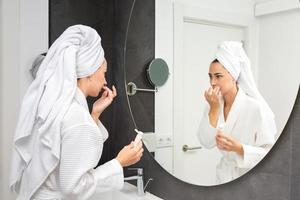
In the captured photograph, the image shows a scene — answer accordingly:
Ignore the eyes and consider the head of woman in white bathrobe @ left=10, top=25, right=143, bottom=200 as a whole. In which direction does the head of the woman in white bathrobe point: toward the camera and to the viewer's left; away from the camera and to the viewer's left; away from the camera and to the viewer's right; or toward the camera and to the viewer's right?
away from the camera and to the viewer's right

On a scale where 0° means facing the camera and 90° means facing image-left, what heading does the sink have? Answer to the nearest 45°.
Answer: approximately 45°

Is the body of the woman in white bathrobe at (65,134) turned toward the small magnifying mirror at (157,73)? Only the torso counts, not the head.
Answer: yes

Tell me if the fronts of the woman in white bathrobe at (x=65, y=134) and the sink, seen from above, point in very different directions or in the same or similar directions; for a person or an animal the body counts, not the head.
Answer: very different directions

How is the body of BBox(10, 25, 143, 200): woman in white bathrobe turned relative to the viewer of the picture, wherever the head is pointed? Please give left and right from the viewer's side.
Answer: facing away from the viewer and to the right of the viewer

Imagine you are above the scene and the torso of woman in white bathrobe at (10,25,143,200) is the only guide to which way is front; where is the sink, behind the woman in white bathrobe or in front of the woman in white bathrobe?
in front
